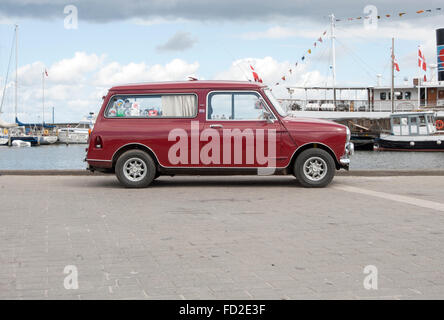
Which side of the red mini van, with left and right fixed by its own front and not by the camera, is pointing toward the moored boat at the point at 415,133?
left

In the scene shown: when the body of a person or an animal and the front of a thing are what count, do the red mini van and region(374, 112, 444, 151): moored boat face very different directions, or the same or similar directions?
same or similar directions

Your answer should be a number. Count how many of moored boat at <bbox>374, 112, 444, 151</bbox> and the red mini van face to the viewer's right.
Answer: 2

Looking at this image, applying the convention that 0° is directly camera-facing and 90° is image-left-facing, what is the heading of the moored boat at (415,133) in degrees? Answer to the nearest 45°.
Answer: approximately 270°

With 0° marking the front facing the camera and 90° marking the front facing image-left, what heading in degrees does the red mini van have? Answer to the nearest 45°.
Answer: approximately 270°
